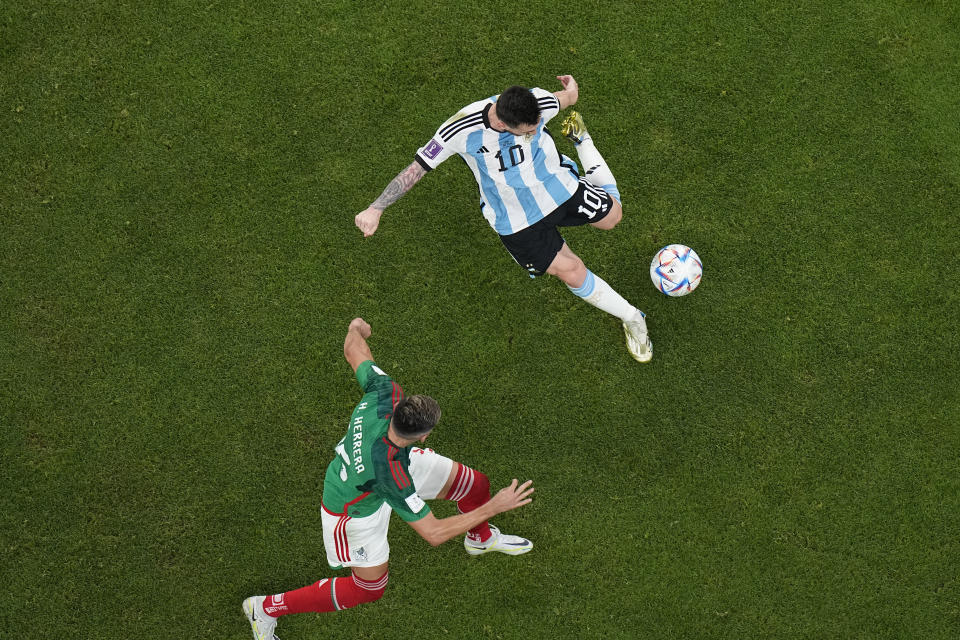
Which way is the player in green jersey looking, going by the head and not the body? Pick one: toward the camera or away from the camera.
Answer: away from the camera

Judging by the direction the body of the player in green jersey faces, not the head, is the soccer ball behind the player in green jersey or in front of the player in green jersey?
in front

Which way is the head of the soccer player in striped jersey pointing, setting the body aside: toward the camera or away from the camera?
toward the camera

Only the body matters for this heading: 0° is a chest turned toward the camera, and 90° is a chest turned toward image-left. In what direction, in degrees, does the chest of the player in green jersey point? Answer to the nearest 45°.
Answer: approximately 270°

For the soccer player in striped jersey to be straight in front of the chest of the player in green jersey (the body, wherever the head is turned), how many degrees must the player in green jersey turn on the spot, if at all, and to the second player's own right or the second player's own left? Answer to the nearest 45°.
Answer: approximately 45° to the second player's own left

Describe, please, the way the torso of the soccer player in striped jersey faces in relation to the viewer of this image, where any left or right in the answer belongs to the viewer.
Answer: facing the viewer and to the right of the viewer

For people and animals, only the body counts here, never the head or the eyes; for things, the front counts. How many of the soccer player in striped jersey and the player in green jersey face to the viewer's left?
0

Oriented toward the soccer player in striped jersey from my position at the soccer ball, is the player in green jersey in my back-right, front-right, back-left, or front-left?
front-left

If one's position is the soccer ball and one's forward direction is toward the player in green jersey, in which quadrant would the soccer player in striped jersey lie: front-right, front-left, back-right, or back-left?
front-right
